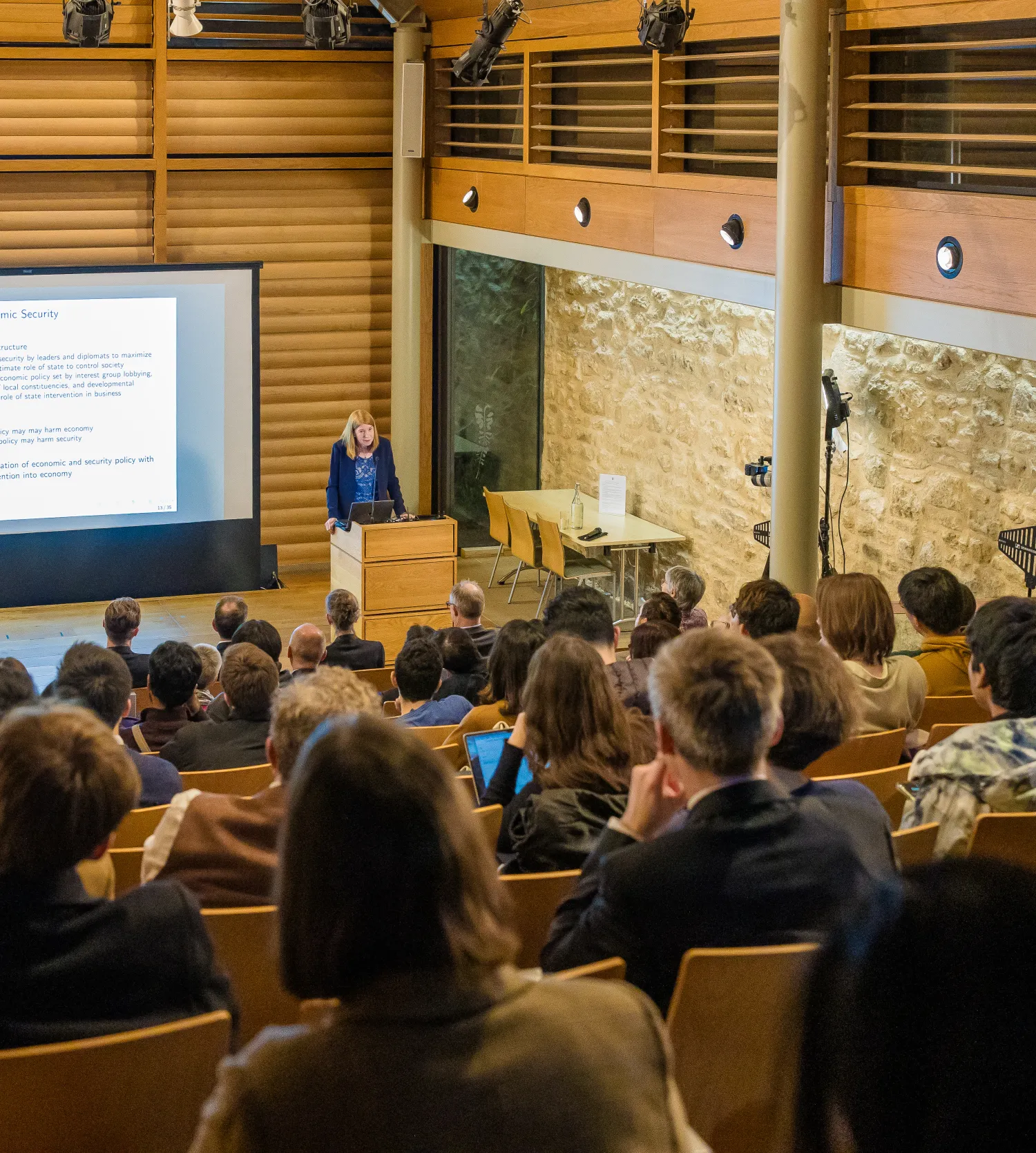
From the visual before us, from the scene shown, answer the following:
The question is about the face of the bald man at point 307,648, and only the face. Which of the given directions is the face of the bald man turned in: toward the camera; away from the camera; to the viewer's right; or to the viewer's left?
away from the camera

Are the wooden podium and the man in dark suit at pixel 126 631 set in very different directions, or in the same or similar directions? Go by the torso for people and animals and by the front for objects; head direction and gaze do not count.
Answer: very different directions

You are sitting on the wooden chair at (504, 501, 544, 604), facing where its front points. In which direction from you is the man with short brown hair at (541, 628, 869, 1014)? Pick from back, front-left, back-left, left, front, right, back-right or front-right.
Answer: back-right

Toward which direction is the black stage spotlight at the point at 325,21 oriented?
away from the camera

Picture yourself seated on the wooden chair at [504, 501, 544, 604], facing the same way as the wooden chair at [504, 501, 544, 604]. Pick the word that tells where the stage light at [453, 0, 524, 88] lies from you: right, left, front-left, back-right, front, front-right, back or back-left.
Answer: back-right

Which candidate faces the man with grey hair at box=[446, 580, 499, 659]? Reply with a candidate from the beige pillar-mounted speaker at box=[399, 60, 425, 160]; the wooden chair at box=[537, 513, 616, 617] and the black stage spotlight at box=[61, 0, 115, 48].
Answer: the beige pillar-mounted speaker

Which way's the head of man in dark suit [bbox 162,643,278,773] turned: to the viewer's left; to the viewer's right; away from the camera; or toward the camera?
away from the camera

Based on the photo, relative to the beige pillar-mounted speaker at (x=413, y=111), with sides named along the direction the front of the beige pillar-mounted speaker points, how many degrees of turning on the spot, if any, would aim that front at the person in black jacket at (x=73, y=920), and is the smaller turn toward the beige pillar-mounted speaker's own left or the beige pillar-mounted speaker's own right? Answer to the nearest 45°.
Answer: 0° — it already faces them

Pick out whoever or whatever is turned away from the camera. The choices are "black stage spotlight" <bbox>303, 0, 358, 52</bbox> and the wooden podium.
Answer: the black stage spotlight

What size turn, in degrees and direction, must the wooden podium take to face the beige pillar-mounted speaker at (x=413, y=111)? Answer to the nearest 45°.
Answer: approximately 180°

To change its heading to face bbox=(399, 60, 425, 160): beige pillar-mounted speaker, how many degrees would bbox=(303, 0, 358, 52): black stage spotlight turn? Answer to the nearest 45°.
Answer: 0° — it already faces it

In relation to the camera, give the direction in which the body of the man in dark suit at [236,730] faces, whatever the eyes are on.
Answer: away from the camera

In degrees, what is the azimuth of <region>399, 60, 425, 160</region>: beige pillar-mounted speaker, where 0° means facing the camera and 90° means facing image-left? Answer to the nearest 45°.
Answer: approximately 0°

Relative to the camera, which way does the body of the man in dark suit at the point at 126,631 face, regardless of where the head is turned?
away from the camera

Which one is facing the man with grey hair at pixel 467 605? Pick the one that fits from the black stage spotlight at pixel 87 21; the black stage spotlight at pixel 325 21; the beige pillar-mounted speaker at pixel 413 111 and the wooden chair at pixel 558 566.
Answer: the beige pillar-mounted speaker
